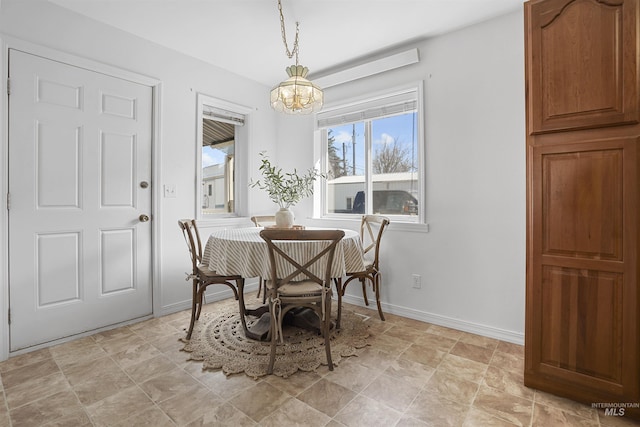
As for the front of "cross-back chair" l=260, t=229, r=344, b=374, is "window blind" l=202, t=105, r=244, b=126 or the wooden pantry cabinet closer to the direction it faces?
the window blind

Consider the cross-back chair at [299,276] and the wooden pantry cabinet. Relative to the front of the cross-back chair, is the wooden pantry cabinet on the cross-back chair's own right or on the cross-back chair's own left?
on the cross-back chair's own right

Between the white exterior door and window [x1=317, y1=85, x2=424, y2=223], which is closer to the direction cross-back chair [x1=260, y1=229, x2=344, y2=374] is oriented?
the window

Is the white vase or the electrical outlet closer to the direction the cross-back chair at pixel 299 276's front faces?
the white vase

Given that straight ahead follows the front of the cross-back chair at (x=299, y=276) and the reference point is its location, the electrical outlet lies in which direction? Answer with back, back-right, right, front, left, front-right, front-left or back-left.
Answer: front-right

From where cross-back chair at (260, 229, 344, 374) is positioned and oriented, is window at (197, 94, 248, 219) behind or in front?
in front

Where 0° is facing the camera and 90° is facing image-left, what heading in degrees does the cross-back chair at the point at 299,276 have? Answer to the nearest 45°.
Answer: approximately 180°

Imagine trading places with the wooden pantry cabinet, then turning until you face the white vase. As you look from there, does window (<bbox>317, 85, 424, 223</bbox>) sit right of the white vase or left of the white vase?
right

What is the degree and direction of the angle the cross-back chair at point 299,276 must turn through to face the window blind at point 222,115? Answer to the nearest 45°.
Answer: approximately 45° to its left

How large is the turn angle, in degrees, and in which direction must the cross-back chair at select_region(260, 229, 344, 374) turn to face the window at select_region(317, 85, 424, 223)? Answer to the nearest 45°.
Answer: approximately 45° to its right
